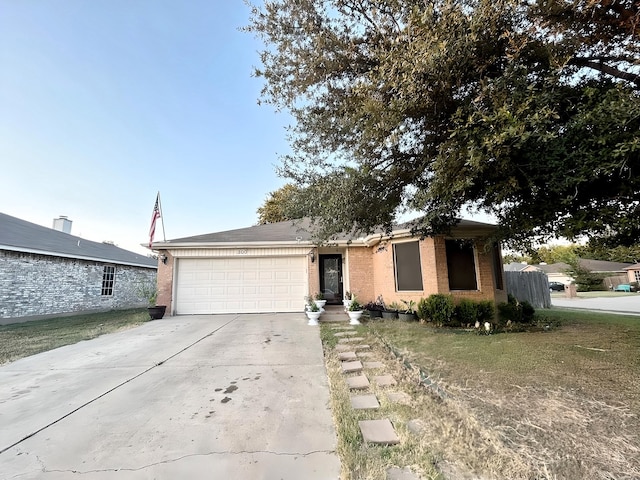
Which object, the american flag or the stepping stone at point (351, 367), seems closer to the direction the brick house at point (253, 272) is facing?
the stepping stone

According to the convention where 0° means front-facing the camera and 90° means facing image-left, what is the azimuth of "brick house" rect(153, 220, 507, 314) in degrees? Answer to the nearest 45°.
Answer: approximately 0°

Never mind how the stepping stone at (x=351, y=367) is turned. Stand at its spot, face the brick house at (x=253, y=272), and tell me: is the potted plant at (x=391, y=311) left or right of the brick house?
right

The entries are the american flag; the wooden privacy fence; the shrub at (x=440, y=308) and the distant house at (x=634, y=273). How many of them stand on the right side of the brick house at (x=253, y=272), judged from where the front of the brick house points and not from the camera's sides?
1

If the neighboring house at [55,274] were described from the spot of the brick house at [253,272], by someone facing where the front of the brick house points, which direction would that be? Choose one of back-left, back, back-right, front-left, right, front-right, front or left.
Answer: right

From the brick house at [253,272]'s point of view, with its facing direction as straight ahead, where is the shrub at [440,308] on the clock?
The shrub is roughly at 10 o'clock from the brick house.

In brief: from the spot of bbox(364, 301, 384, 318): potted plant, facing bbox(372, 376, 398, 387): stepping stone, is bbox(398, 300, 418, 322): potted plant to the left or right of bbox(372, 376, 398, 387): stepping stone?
left

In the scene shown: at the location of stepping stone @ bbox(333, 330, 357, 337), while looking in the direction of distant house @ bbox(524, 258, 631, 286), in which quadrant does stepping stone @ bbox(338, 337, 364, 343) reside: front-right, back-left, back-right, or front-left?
back-right

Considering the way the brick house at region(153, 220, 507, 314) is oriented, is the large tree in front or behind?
in front

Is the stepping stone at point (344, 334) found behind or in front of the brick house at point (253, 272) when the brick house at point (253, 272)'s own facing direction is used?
in front

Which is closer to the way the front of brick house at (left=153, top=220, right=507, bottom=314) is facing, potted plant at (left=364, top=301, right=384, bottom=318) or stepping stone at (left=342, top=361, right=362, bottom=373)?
the stepping stone

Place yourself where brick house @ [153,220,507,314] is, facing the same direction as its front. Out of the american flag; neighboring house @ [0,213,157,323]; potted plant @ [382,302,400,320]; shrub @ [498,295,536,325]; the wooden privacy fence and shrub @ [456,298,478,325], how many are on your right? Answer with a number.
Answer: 2

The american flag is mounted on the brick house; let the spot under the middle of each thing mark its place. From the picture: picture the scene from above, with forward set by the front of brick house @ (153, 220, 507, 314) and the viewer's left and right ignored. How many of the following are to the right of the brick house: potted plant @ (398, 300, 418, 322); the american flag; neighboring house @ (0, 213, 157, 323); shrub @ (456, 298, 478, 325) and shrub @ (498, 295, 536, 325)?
2

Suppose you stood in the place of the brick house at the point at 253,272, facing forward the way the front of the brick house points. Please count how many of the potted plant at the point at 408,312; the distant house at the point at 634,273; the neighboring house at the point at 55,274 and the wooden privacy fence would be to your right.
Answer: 1

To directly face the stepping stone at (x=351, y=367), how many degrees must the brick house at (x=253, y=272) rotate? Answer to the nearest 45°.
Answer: approximately 45° to its left

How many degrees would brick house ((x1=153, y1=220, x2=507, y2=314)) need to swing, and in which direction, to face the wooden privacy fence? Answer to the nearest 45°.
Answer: approximately 90° to its left

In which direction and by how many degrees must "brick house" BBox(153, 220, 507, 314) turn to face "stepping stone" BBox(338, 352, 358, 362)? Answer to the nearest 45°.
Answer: approximately 45° to its left

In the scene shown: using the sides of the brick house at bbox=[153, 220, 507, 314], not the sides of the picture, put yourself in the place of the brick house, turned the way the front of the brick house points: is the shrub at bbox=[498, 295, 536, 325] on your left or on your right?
on your left

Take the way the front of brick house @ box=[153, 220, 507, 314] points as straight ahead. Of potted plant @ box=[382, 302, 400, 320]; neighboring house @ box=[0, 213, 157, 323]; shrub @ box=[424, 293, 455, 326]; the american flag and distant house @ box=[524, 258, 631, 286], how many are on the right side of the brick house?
2

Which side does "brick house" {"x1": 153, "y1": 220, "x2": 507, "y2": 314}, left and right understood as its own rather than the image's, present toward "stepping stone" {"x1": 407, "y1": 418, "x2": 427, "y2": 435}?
front
